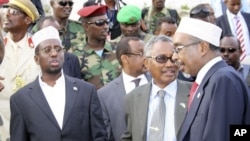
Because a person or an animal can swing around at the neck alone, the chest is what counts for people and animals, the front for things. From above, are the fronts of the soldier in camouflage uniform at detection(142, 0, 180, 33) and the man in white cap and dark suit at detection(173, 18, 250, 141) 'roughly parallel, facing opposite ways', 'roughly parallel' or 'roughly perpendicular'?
roughly perpendicular

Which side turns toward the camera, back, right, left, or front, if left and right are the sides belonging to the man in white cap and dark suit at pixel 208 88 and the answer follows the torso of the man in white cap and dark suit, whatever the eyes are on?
left

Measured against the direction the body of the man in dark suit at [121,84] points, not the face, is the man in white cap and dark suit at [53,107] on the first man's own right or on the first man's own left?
on the first man's own right

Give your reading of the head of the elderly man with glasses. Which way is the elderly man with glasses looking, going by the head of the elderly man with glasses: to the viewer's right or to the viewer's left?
to the viewer's right

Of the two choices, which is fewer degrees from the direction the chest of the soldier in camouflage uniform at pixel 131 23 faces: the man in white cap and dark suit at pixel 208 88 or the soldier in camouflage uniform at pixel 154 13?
the man in white cap and dark suit

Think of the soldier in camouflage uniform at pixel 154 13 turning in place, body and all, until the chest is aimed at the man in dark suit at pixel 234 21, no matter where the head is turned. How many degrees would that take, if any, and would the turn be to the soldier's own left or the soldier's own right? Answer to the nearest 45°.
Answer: approximately 90° to the soldier's own left

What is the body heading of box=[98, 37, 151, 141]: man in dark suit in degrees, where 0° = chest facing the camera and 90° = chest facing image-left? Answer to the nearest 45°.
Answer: approximately 315°

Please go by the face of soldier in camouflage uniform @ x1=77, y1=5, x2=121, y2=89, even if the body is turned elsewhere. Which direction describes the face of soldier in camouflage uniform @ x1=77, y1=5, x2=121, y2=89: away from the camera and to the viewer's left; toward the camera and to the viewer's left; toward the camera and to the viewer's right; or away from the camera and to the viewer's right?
toward the camera and to the viewer's right

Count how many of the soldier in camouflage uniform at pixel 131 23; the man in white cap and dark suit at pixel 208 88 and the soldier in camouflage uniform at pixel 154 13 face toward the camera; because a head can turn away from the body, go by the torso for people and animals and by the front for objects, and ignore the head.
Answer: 2

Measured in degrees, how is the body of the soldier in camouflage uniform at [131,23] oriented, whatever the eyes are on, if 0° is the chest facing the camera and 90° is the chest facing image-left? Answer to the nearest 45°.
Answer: approximately 0°
